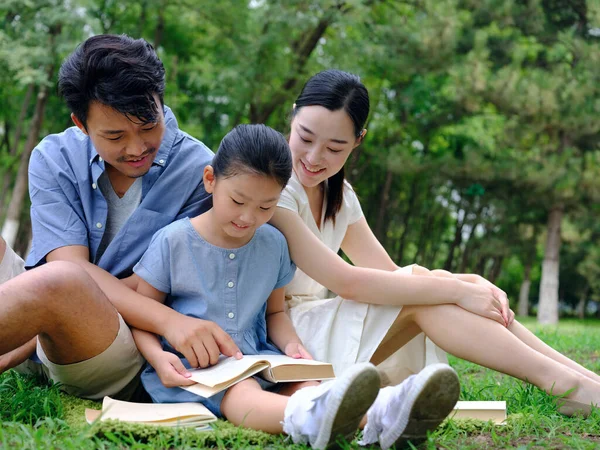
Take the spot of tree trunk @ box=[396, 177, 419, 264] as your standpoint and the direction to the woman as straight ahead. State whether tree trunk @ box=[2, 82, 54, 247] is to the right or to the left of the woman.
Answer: right

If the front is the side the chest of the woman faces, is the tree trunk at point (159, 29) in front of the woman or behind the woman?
behind

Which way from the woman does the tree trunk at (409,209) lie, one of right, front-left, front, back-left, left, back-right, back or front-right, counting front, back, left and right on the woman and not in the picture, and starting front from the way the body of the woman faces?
back-left

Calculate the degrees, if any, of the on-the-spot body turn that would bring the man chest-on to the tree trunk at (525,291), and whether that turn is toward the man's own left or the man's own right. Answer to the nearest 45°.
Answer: approximately 135° to the man's own left

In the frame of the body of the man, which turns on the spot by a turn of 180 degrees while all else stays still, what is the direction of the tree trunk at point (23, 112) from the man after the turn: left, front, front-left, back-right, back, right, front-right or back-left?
front

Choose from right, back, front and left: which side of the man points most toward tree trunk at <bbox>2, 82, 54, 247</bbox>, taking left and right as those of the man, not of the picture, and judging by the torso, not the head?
back

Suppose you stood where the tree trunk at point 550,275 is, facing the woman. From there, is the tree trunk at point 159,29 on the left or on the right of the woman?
right

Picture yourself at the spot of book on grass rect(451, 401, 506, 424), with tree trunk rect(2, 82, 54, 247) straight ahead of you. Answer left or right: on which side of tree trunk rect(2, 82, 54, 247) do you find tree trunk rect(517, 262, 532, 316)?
right

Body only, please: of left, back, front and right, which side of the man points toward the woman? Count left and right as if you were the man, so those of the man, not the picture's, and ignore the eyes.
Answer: left

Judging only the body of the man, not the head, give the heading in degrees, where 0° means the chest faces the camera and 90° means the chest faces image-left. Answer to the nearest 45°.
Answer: approximately 0°
